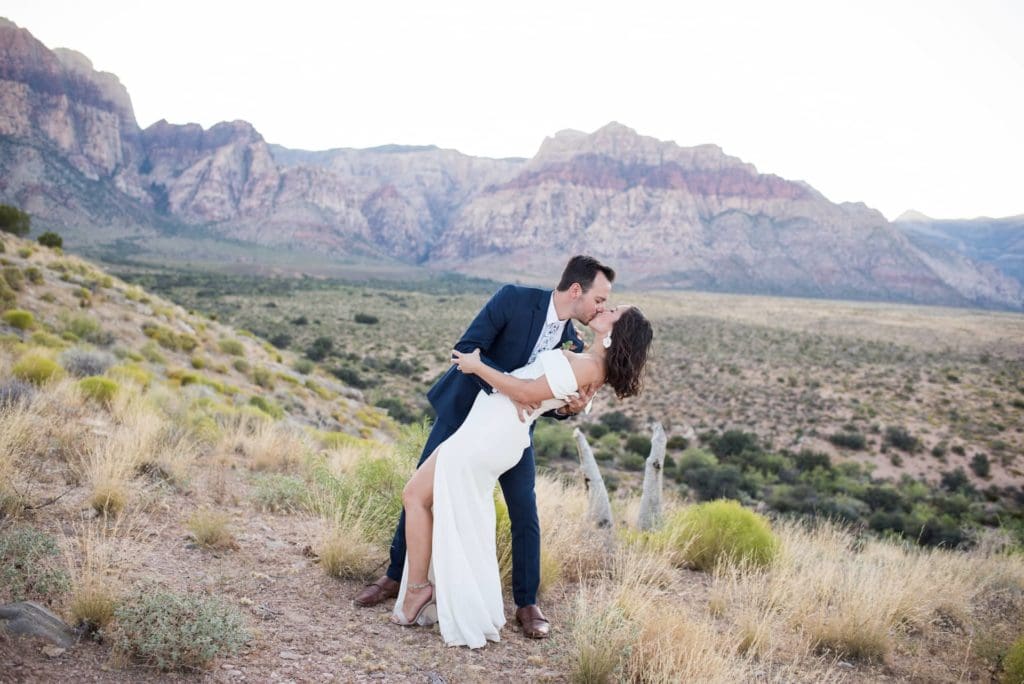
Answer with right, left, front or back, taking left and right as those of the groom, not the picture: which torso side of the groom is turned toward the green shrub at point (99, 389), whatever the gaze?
back

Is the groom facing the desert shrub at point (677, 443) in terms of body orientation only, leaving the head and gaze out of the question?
no

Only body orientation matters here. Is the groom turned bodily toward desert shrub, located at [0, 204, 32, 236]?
no

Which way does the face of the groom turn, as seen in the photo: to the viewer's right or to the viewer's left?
to the viewer's right

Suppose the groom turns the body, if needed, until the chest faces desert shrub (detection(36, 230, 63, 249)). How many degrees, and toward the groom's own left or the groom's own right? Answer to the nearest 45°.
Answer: approximately 180°

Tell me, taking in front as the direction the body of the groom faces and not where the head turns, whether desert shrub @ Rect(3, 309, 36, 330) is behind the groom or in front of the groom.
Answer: behind

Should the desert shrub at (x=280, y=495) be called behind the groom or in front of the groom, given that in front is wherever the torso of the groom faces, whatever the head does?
behind

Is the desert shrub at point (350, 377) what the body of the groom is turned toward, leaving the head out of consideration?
no

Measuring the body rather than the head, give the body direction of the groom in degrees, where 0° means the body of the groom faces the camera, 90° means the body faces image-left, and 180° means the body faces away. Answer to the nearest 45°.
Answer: approximately 315°

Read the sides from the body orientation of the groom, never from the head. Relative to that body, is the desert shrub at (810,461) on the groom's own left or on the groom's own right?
on the groom's own left

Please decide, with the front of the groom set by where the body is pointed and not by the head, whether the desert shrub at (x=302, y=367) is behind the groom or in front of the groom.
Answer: behind

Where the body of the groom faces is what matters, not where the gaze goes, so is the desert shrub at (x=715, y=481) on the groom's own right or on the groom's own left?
on the groom's own left

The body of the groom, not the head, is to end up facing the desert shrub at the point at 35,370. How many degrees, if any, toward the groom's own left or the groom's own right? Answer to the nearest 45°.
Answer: approximately 180°

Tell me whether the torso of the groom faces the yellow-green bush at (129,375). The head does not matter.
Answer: no
